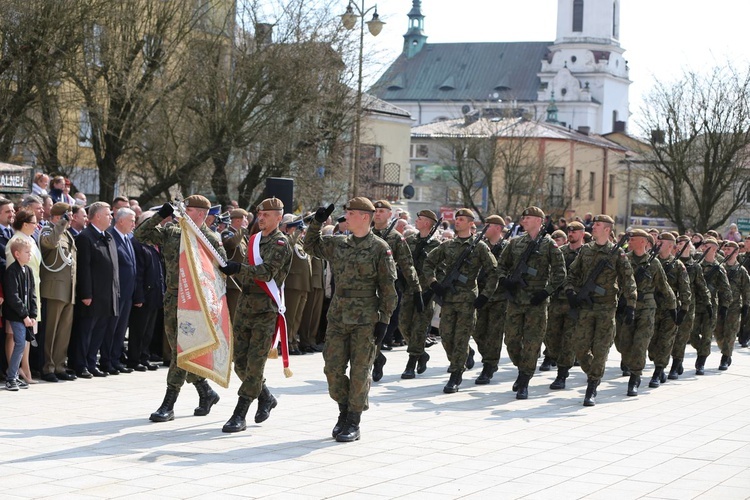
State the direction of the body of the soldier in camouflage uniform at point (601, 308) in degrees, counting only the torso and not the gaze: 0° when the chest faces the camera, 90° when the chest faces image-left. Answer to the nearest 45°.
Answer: approximately 45°

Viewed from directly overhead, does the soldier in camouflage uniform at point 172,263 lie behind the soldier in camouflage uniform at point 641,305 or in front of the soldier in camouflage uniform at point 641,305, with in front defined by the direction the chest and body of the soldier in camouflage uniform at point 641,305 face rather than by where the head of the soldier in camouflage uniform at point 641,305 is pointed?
in front

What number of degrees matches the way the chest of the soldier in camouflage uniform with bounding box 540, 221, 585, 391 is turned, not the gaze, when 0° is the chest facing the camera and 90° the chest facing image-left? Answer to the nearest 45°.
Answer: approximately 45°

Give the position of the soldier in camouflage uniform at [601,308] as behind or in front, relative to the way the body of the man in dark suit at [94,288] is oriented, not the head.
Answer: in front

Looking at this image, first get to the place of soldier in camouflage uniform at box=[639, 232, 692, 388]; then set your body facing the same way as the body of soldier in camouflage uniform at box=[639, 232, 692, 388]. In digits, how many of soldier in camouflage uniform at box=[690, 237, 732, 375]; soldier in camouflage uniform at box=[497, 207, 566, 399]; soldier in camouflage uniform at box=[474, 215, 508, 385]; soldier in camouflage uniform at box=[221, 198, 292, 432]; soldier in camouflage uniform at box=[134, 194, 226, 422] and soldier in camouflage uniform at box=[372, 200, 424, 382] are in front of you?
5

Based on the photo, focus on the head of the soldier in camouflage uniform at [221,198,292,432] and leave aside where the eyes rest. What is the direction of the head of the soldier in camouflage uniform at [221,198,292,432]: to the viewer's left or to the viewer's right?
to the viewer's left

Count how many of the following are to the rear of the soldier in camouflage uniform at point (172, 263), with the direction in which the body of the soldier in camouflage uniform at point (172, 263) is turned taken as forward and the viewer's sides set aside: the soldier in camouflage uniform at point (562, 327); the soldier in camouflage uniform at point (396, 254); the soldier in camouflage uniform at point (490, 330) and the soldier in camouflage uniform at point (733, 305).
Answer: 4

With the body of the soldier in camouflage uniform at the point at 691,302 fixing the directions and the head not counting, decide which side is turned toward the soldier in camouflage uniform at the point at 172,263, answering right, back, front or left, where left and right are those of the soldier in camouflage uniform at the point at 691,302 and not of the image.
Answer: front

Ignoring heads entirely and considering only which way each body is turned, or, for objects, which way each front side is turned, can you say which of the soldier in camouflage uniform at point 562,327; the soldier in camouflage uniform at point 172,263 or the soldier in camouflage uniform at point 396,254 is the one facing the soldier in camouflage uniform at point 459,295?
the soldier in camouflage uniform at point 562,327

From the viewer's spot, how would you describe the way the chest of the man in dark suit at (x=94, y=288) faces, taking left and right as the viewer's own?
facing the viewer and to the right of the viewer

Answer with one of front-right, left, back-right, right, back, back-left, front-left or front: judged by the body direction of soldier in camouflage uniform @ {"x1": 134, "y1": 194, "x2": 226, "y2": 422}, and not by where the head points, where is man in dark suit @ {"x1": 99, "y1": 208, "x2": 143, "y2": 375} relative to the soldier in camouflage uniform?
back-right

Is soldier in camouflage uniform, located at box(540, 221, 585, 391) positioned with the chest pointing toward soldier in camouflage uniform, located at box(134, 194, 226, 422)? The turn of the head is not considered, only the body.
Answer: yes
